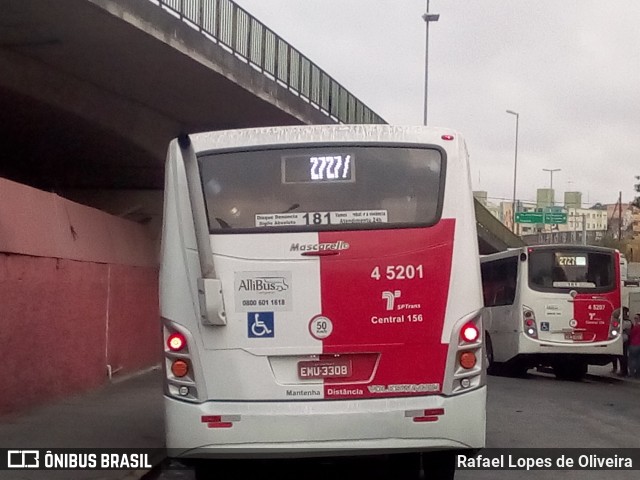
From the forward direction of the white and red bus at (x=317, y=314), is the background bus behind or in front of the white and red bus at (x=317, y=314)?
in front

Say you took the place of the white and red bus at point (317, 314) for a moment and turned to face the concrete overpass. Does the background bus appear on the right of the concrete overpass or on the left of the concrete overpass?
right

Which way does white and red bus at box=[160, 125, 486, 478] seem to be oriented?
away from the camera

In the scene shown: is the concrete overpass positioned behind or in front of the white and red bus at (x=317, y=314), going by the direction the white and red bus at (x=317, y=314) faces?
in front
